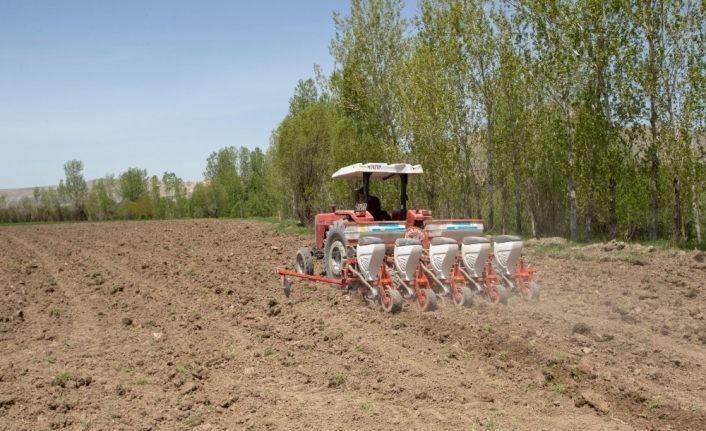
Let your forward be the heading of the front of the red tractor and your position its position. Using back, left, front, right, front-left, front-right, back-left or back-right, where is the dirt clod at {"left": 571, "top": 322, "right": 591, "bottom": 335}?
back

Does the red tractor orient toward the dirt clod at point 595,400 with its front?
no

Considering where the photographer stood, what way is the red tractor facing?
facing away from the viewer and to the left of the viewer

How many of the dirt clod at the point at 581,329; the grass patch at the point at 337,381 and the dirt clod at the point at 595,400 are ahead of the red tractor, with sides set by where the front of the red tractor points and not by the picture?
0

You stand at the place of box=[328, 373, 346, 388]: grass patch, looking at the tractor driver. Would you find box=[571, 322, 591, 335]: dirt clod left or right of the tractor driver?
right

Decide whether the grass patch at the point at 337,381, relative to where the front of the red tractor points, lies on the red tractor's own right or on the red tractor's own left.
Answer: on the red tractor's own left
